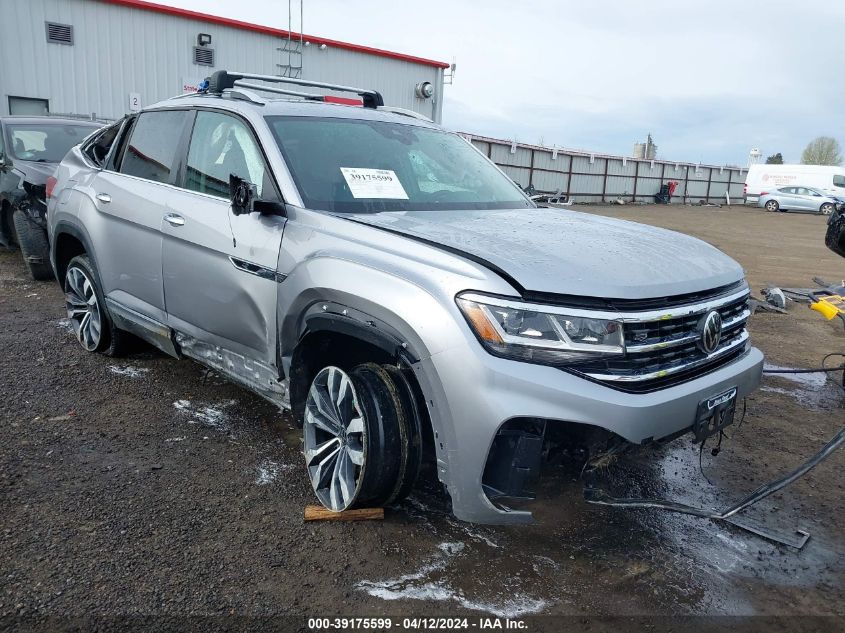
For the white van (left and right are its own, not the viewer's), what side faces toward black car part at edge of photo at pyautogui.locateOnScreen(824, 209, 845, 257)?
right

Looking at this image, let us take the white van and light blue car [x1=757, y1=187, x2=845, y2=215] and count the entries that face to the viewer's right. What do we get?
2

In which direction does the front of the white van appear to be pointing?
to the viewer's right

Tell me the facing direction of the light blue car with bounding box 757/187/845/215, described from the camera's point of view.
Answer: facing to the right of the viewer

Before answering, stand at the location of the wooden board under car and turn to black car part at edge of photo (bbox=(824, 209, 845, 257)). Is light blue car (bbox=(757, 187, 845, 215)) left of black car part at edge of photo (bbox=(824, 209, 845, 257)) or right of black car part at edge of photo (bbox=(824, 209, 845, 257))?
left

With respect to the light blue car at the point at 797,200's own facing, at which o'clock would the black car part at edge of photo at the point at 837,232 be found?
The black car part at edge of photo is roughly at 3 o'clock from the light blue car.
